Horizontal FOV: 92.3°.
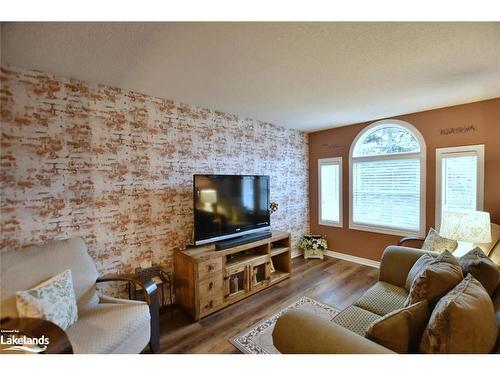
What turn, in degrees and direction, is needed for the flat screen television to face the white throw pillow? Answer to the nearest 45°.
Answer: approximately 90° to its right

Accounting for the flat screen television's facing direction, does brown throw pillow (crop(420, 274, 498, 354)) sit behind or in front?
in front

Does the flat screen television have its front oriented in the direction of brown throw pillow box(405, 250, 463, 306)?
yes

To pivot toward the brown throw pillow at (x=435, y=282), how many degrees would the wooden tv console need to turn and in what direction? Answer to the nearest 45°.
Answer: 0° — it already faces it

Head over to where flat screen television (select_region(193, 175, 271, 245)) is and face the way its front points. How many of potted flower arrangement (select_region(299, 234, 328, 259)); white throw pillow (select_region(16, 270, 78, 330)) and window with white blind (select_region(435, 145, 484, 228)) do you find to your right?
1

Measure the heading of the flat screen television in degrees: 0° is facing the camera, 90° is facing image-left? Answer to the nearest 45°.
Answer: approximately 315°

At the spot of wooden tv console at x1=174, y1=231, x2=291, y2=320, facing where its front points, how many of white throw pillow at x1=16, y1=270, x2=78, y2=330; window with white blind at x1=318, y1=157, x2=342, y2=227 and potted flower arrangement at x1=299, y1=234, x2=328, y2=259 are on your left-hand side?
2

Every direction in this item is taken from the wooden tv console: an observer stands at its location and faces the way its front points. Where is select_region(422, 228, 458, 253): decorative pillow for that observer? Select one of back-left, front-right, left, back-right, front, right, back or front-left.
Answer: front-left

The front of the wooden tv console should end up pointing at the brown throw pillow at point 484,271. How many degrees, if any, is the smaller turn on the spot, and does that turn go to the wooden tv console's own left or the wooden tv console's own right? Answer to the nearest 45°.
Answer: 0° — it already faces it

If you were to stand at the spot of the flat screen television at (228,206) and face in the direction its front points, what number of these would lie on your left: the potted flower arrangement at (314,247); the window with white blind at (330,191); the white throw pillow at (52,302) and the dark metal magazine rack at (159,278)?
2

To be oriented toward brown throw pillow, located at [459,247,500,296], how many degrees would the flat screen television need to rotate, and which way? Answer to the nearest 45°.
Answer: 0° — it already faces it

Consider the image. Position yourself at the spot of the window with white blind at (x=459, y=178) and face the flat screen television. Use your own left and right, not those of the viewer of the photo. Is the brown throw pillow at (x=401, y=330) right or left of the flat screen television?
left

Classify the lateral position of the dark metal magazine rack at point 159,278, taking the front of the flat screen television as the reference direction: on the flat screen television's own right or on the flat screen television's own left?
on the flat screen television's own right

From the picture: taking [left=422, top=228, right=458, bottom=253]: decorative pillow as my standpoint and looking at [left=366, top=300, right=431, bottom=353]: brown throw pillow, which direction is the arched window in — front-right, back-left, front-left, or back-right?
back-right
